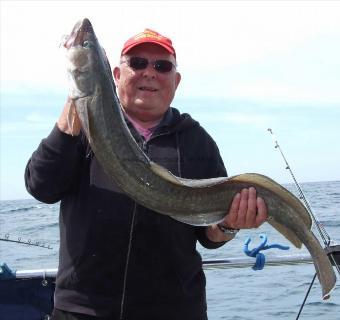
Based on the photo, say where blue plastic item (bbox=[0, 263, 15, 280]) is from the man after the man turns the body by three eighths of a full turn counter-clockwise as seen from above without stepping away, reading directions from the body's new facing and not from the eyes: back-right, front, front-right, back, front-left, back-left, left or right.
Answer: left

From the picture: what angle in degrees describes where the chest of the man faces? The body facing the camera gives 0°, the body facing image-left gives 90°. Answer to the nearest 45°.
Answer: approximately 0°
